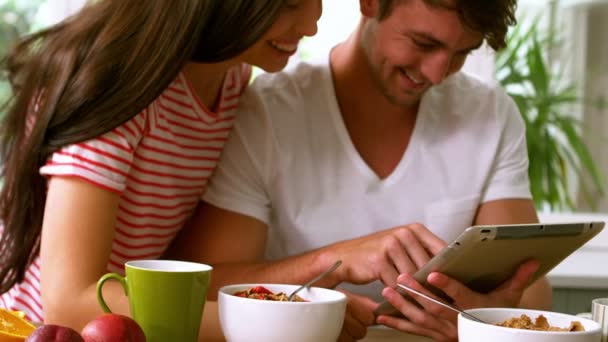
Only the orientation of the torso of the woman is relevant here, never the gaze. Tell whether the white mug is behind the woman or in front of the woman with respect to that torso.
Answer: in front

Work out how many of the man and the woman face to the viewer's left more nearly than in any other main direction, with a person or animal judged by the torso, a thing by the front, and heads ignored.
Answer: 0
